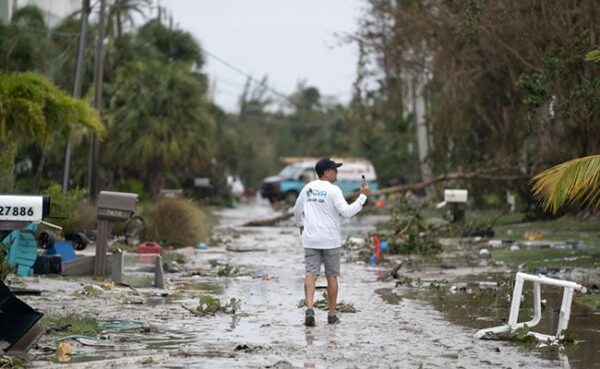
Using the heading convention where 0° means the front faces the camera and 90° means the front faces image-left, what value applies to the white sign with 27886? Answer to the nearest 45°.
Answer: approximately 0°

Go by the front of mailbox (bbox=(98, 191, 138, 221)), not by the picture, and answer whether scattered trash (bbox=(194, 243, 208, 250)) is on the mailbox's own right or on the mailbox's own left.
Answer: on the mailbox's own left

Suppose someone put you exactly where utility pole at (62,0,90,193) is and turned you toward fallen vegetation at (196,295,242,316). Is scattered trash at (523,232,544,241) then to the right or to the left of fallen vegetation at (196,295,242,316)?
left

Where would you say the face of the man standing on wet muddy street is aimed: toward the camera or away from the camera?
away from the camera

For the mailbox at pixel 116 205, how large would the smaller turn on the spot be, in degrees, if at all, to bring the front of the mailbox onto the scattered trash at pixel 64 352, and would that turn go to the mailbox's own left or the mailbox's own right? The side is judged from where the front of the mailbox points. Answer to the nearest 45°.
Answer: approximately 90° to the mailbox's own right

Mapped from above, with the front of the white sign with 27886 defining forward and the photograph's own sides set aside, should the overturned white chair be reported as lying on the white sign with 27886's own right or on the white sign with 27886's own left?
on the white sign with 27886's own left

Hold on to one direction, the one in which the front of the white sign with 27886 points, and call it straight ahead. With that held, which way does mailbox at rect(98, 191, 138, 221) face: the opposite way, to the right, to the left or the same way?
to the left

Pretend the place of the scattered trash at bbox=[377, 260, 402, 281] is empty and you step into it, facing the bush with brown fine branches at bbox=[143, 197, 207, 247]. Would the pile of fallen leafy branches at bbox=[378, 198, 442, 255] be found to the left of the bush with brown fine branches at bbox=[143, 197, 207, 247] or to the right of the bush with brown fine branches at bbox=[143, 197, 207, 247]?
right

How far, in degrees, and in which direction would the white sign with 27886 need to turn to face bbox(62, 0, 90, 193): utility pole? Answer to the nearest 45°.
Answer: approximately 180°

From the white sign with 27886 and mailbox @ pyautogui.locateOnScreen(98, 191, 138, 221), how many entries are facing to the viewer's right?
1

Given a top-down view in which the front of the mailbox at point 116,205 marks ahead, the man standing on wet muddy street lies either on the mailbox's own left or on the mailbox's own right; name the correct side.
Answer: on the mailbox's own right

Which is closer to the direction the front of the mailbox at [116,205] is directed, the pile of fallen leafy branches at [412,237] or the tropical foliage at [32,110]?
the pile of fallen leafy branches

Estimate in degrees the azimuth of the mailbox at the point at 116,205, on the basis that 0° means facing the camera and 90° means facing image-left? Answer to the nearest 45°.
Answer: approximately 270°
